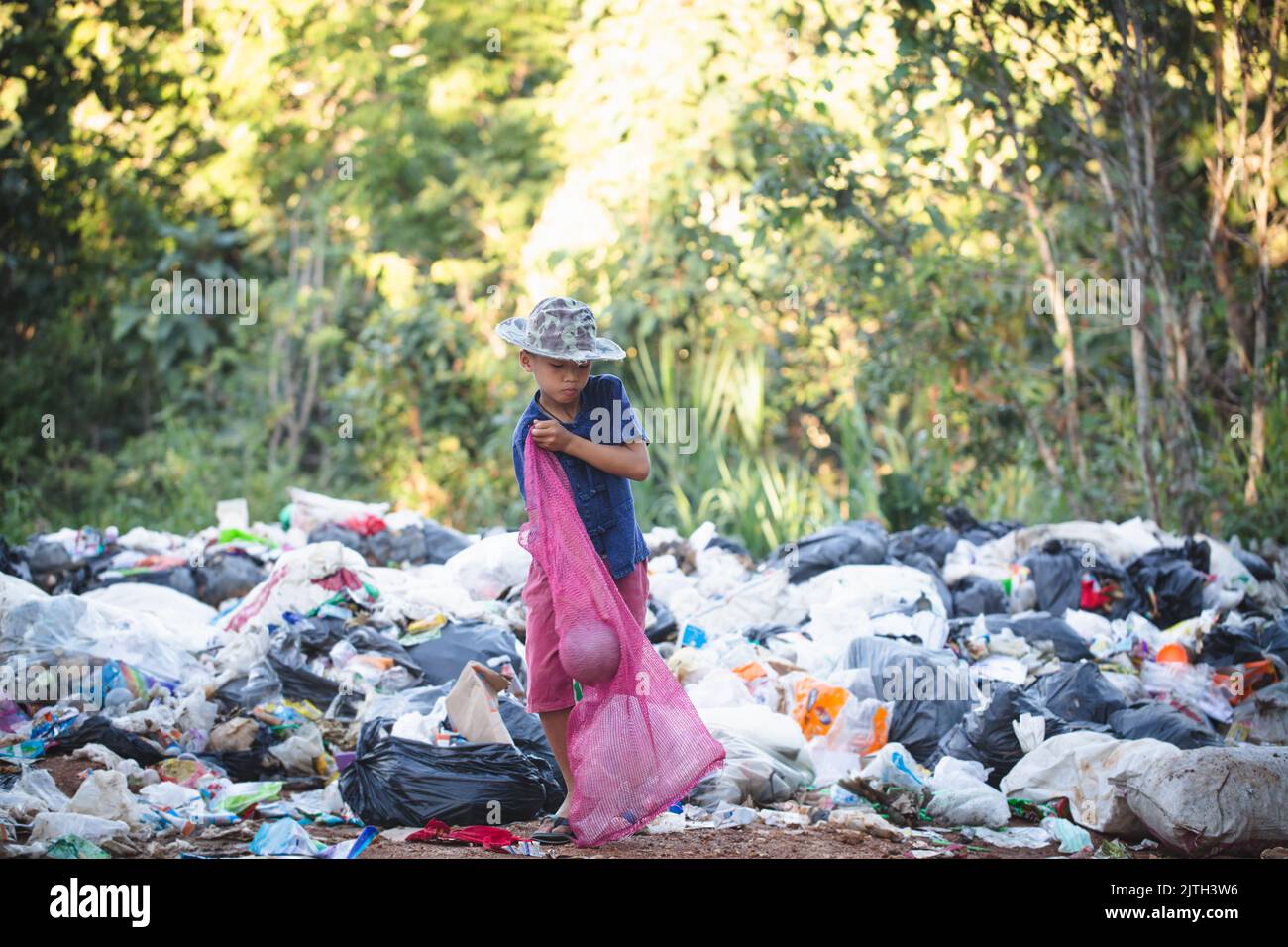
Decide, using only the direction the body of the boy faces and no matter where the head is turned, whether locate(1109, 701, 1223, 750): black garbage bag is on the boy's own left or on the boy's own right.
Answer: on the boy's own left

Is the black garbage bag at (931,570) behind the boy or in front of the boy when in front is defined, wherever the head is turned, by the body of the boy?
behind

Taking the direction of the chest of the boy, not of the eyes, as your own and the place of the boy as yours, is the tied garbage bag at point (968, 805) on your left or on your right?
on your left

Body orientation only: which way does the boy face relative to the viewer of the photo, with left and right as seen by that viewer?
facing the viewer

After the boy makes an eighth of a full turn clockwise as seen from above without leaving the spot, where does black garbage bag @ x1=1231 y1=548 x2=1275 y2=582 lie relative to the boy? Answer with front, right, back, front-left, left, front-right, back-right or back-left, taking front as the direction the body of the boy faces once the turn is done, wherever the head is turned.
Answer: back

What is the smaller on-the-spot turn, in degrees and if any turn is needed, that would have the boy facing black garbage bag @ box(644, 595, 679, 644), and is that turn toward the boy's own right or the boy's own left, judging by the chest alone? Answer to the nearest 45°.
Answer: approximately 180°

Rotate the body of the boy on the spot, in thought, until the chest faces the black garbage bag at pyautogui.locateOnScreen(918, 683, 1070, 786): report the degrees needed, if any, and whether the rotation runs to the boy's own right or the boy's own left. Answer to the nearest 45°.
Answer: approximately 135° to the boy's own left

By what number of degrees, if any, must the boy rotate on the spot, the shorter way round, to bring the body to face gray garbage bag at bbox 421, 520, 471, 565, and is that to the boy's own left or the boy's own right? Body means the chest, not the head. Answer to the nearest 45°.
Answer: approximately 180°

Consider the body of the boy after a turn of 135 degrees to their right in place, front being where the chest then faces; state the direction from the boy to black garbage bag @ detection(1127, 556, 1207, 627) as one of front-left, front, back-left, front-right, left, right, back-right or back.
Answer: right

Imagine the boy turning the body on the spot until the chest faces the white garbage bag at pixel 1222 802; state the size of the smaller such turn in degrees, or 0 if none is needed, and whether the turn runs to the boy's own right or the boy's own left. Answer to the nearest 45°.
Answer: approximately 90° to the boy's own left
